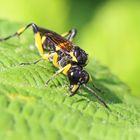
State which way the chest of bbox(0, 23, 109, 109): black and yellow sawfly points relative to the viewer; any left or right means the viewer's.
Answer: facing the viewer and to the right of the viewer
